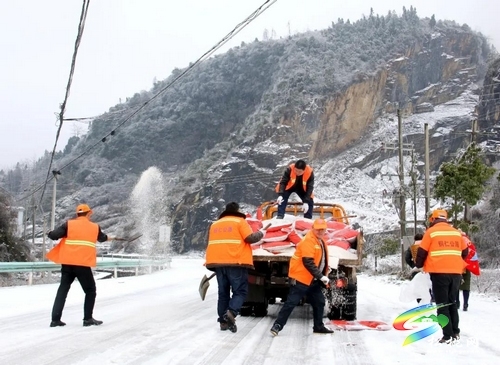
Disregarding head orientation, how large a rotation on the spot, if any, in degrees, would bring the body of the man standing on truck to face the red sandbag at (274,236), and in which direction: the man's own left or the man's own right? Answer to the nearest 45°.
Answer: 0° — they already face it

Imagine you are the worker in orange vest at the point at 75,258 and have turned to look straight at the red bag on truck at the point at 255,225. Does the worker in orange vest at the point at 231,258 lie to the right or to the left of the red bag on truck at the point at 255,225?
right

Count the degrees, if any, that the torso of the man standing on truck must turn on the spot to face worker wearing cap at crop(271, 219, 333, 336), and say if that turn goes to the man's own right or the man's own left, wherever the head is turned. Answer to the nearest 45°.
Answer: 0° — they already face them

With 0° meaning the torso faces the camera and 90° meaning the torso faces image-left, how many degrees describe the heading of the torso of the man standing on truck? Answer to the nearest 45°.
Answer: approximately 0°

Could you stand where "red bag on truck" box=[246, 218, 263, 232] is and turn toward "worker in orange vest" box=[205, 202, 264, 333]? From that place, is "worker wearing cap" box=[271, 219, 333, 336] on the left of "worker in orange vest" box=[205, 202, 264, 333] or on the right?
left

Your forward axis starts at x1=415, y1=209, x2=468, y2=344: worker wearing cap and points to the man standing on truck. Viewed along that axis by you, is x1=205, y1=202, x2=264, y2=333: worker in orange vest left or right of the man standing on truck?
left

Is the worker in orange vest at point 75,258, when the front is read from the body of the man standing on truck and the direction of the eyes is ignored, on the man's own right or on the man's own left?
on the man's own right

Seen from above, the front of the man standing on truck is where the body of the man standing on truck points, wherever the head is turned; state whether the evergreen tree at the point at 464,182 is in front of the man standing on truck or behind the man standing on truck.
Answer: behind

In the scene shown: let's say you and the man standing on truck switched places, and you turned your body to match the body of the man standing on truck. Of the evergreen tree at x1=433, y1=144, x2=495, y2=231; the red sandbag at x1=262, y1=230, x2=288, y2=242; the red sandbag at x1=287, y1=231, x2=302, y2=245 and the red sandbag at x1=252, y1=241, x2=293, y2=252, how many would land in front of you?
3

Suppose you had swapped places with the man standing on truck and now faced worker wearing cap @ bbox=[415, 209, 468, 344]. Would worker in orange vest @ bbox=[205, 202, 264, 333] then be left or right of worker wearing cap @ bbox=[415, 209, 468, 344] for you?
right

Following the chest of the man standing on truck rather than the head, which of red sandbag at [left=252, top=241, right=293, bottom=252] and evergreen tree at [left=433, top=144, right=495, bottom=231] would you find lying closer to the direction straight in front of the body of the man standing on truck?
the red sandbag

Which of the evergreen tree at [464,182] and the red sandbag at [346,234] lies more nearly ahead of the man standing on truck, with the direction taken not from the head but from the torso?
the red sandbag
